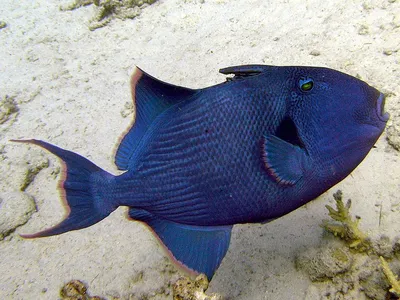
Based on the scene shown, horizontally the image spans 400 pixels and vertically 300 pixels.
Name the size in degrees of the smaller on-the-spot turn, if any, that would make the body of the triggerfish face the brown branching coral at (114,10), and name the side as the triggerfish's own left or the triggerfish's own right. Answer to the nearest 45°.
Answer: approximately 90° to the triggerfish's own left

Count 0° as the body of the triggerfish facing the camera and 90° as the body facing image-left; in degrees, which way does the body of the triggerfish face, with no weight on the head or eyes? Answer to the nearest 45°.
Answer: approximately 270°
